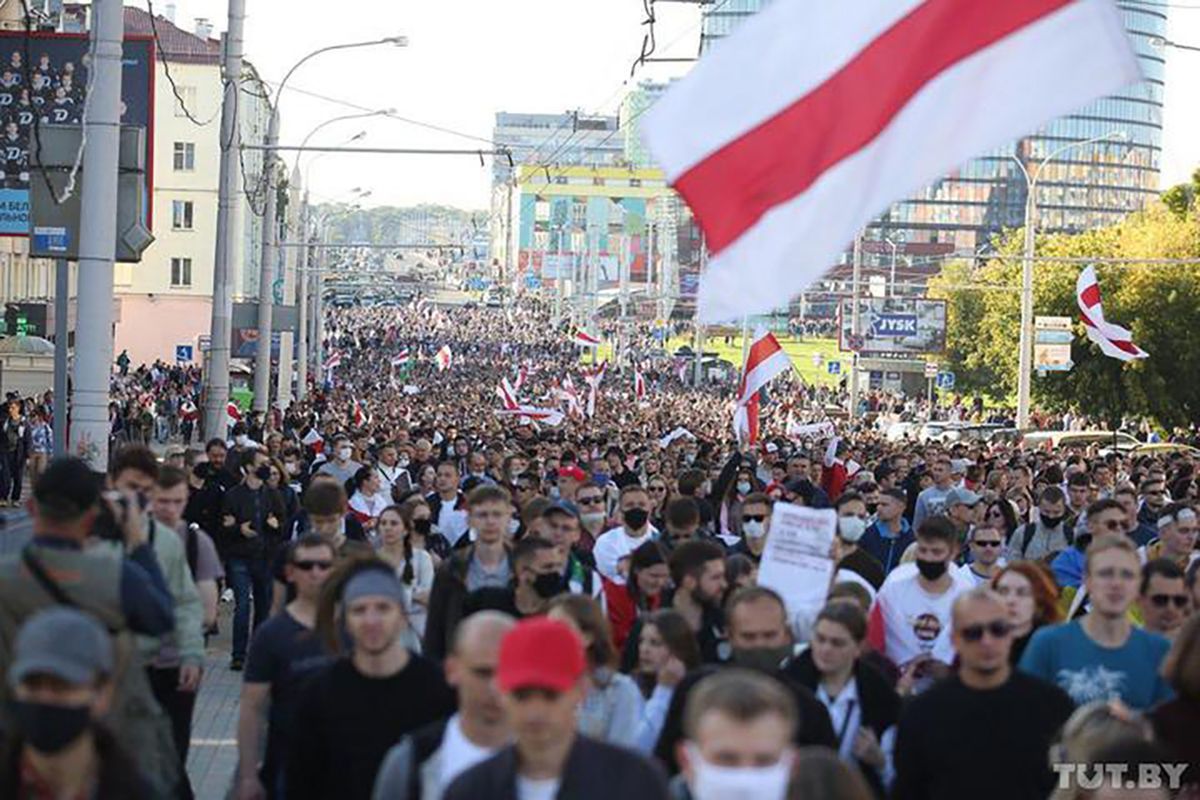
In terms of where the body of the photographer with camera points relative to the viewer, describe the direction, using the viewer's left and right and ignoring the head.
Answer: facing away from the viewer and to the right of the viewer

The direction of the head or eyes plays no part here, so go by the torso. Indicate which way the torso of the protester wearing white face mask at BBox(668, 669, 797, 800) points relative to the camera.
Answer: toward the camera

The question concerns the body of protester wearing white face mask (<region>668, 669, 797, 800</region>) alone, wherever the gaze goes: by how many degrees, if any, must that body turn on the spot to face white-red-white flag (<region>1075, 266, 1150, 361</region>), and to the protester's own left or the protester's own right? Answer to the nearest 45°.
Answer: approximately 180°

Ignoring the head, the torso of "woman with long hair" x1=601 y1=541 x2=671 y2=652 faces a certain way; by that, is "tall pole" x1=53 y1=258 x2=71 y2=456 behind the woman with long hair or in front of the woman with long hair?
behind

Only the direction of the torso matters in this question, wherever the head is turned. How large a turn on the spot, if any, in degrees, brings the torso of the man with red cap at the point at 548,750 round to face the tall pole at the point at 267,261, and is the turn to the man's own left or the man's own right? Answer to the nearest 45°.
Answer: approximately 180°

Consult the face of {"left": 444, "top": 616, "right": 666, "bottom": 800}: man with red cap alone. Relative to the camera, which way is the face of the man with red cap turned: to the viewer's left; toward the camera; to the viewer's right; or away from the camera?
toward the camera

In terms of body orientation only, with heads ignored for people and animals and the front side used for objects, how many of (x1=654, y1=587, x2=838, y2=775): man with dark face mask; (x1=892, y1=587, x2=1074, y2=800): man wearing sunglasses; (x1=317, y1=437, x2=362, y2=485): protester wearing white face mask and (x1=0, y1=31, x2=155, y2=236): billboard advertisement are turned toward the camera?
4

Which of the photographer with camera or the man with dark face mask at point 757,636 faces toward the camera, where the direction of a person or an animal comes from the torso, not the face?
the man with dark face mask

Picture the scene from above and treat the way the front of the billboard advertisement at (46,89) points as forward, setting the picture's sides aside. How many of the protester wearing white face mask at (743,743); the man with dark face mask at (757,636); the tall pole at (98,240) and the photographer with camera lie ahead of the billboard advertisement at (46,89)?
4

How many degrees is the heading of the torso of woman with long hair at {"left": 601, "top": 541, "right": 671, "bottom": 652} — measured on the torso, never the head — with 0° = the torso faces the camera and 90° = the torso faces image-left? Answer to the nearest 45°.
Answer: approximately 315°

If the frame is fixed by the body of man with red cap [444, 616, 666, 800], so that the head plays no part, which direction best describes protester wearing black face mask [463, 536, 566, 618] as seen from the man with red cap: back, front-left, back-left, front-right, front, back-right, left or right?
back

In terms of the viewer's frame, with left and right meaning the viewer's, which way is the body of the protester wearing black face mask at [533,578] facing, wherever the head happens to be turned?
facing the viewer and to the right of the viewer

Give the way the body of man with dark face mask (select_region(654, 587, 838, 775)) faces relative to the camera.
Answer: toward the camera

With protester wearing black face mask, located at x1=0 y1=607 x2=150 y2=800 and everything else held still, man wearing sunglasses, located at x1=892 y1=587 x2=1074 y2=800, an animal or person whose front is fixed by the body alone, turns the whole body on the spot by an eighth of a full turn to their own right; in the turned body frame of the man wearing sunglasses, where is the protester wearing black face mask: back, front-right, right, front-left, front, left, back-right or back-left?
front

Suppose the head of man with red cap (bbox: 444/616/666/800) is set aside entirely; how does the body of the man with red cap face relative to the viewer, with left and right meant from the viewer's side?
facing the viewer

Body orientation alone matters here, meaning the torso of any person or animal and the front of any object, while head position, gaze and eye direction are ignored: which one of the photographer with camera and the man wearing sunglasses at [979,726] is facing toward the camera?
the man wearing sunglasses

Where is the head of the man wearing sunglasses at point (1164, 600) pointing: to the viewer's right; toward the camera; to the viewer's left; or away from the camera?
toward the camera
